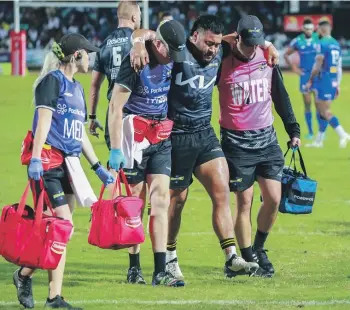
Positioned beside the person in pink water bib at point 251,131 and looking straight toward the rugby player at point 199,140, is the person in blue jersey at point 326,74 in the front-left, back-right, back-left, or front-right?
back-right

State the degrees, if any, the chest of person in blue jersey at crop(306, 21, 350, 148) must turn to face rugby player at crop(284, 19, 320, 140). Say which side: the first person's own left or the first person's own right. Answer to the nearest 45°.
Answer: approximately 45° to the first person's own right

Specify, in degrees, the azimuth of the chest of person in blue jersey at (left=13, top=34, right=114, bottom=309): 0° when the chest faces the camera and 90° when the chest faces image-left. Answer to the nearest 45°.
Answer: approximately 315°

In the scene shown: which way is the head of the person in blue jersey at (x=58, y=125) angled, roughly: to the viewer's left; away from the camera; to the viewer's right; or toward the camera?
to the viewer's right

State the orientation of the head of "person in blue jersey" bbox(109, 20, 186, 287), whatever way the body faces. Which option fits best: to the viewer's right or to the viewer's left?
to the viewer's right

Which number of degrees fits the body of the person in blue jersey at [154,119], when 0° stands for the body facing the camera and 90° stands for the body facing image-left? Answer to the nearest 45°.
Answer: approximately 315°

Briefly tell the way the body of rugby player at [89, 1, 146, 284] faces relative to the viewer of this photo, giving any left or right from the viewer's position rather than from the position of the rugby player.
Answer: facing away from the viewer and to the right of the viewer
